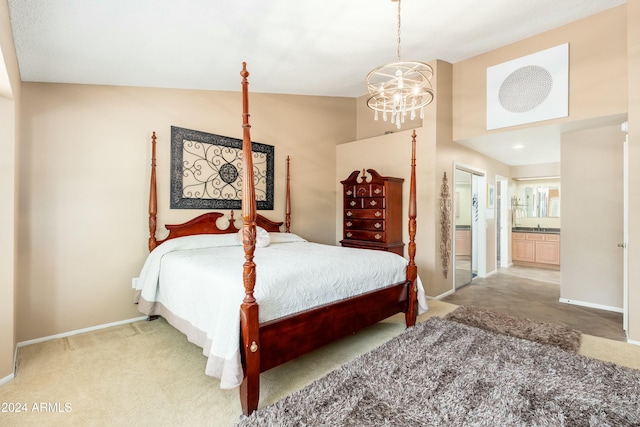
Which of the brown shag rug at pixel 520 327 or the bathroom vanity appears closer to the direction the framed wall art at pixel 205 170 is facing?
the brown shag rug

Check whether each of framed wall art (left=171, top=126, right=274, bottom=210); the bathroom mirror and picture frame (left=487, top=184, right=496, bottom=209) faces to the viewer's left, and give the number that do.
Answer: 0

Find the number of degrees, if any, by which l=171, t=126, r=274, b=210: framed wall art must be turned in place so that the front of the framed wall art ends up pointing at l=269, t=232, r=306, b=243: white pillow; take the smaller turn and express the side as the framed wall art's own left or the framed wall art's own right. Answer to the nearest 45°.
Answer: approximately 45° to the framed wall art's own left

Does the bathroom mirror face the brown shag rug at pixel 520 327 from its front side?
yes

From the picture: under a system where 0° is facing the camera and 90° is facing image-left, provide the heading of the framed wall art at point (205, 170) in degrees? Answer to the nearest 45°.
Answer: approximately 315°

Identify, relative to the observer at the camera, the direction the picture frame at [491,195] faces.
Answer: facing the viewer and to the right of the viewer

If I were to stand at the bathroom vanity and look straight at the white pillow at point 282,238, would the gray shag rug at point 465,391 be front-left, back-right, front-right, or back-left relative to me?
front-left

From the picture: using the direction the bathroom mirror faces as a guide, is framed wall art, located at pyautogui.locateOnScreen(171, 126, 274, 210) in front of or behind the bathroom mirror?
in front

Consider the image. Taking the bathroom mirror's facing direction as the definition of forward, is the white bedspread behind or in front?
in front

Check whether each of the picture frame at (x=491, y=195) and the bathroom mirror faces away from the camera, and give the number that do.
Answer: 0

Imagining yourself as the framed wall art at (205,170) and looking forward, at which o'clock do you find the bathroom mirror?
The bathroom mirror is roughly at 10 o'clock from the framed wall art.

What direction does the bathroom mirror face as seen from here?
toward the camera

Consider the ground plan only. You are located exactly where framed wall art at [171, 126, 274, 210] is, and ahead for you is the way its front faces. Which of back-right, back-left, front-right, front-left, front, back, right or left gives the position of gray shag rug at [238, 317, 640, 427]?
front
